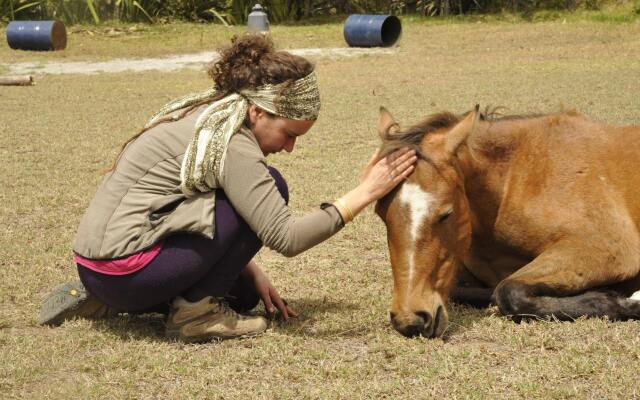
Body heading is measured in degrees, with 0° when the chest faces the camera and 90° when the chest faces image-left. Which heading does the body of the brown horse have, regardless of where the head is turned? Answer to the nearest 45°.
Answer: approximately 45°

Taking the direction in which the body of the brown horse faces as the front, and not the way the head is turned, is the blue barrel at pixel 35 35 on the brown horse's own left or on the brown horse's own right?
on the brown horse's own right

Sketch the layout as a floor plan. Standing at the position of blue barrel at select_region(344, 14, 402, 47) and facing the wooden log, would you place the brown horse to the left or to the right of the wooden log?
left

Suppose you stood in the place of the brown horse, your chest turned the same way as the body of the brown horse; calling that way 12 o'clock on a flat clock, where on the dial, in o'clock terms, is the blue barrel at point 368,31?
The blue barrel is roughly at 4 o'clock from the brown horse.

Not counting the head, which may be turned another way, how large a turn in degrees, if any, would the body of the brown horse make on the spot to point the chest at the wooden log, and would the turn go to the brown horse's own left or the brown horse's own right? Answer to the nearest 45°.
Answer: approximately 90° to the brown horse's own right
